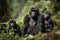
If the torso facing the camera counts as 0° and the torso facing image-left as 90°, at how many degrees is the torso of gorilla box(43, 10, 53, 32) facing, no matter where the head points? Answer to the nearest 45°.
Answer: approximately 45°

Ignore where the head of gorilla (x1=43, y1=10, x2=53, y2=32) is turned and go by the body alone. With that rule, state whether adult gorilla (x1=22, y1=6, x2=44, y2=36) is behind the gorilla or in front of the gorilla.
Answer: in front
